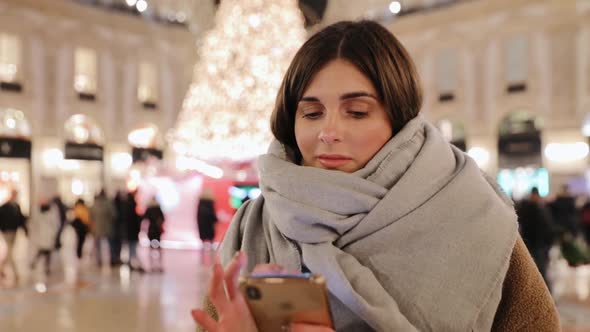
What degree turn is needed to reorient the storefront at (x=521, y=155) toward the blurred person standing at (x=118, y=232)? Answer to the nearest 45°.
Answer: approximately 45° to its right

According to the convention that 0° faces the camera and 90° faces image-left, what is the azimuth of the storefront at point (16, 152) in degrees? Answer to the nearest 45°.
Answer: approximately 315°

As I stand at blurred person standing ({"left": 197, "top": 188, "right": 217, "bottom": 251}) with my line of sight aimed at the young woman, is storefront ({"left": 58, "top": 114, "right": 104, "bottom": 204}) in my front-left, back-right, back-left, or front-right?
back-right

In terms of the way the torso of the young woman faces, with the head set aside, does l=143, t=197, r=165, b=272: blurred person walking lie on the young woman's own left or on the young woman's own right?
on the young woman's own right

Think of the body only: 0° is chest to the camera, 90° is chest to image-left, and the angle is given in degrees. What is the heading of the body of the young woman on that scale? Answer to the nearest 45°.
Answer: approximately 45°

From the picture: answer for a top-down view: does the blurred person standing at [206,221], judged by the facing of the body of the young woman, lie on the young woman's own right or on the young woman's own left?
on the young woman's own right
